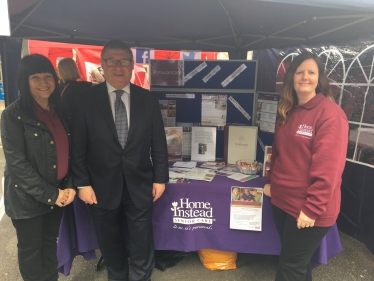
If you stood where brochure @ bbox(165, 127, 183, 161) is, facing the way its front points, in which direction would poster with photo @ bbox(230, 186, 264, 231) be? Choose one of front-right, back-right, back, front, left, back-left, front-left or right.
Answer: front-left

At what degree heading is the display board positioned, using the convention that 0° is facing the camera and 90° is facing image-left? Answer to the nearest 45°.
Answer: approximately 0°

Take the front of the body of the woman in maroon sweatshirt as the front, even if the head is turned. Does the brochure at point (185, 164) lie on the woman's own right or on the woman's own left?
on the woman's own right

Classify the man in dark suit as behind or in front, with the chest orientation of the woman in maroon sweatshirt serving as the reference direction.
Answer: in front

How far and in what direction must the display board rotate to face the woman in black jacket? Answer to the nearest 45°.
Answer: approximately 45° to its right
